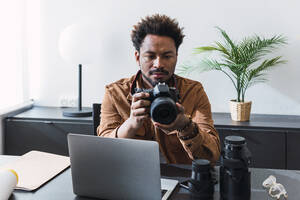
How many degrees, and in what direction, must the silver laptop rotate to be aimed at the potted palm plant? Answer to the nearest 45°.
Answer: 0° — it already faces it

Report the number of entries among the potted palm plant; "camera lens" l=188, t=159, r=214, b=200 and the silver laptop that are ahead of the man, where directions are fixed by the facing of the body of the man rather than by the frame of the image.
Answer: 2

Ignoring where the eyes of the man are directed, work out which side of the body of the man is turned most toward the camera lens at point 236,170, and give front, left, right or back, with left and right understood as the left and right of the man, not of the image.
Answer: front

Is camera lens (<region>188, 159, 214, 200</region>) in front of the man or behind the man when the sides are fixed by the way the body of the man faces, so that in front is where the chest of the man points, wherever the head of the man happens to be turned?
in front

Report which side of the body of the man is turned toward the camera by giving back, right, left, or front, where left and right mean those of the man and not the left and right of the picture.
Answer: front

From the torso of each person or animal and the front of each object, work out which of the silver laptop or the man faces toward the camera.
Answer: the man

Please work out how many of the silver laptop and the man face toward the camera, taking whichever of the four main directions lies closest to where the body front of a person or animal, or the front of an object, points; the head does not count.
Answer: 1

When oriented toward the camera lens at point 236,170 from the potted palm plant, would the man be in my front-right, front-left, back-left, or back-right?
front-right

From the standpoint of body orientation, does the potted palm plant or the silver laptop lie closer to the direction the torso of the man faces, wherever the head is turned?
the silver laptop

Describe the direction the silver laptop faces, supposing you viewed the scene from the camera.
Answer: facing away from the viewer and to the right of the viewer

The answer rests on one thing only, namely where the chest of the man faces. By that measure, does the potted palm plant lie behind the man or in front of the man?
behind
